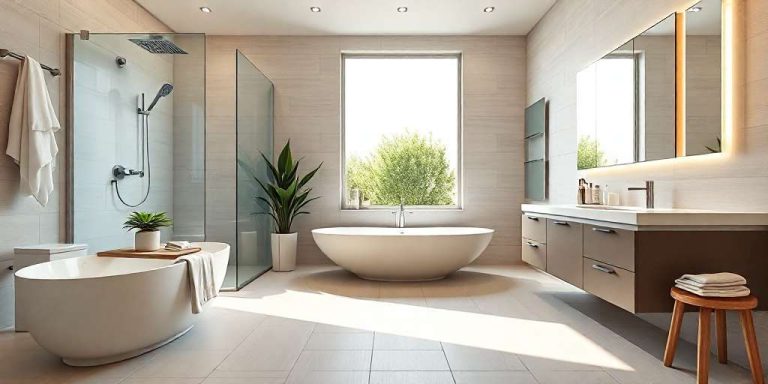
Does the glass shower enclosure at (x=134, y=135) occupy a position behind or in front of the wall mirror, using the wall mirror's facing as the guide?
in front

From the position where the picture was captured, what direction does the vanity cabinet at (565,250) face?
facing the viewer and to the left of the viewer

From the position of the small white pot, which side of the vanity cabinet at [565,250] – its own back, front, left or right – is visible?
front

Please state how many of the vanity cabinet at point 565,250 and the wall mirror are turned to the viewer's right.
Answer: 0

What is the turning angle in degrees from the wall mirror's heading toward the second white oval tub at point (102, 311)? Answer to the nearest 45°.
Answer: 0° — it already faces it

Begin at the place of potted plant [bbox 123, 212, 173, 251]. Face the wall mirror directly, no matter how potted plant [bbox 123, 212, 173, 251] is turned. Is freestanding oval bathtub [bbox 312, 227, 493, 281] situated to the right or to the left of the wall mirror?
left

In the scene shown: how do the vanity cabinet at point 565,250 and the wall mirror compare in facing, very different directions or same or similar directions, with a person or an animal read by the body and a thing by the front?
same or similar directions

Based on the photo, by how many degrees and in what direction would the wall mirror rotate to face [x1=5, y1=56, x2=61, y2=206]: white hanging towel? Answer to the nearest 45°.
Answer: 0° — it already faces it
